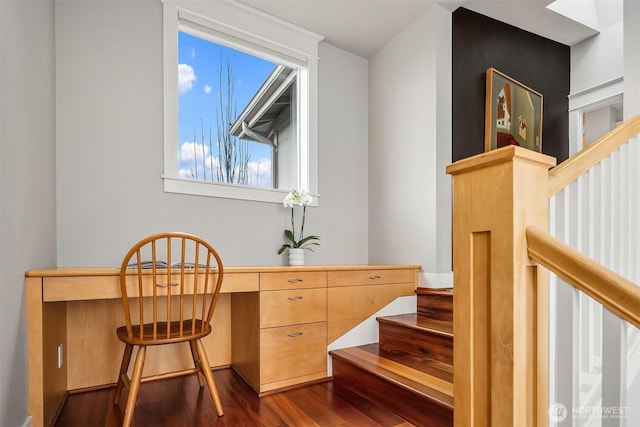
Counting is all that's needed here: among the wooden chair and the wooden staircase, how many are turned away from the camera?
1

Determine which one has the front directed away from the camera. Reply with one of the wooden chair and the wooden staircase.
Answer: the wooden chair

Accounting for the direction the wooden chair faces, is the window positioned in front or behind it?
in front

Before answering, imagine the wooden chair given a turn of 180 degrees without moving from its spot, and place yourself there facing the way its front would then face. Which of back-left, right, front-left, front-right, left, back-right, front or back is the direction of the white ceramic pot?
back-left

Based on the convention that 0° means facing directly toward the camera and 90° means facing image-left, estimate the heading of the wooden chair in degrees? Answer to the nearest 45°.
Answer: approximately 180°

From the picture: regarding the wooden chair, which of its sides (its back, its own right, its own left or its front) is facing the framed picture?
right

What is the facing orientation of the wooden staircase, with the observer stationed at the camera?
facing the viewer and to the left of the viewer

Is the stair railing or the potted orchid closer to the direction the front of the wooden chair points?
the potted orchid

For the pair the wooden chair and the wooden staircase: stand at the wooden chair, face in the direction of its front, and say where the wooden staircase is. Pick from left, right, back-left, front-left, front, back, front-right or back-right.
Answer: right

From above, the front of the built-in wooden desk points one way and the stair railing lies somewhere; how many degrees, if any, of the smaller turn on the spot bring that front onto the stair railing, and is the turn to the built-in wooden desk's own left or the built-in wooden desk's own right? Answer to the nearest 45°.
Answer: approximately 45° to the built-in wooden desk's own left
